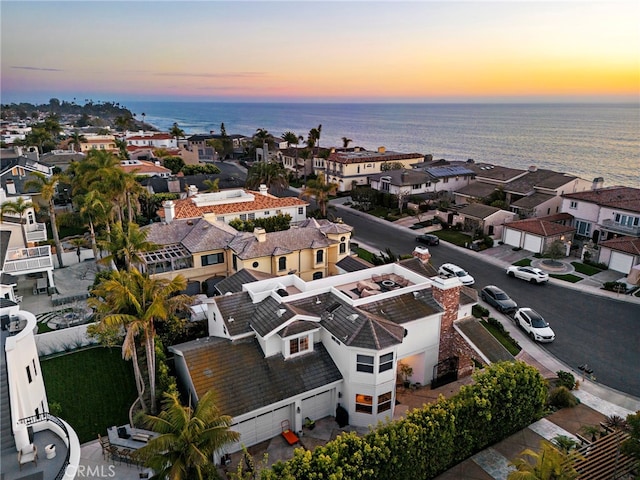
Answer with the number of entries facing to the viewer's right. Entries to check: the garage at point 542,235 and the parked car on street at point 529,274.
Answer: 0

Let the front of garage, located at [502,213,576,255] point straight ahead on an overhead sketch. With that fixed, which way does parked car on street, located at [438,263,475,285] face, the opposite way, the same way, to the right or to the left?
to the left

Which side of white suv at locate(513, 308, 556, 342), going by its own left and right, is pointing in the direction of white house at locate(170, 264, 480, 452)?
right

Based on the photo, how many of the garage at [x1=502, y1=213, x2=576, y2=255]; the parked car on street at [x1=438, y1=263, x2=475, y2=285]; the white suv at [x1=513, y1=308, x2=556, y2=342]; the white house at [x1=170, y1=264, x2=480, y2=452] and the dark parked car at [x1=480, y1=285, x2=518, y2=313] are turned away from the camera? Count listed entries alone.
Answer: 0

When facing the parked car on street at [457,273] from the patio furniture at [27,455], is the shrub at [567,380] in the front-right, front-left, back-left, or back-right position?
front-right

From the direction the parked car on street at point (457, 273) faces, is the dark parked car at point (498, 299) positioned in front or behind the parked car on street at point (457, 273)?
in front

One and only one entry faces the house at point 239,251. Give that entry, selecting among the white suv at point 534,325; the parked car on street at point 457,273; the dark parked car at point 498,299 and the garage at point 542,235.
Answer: the garage at point 542,235

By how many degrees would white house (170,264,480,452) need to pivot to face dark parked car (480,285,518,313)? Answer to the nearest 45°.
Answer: approximately 90° to its left

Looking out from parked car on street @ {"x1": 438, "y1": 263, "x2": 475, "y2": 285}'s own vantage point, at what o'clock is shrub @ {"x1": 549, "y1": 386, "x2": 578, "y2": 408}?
The shrub is roughly at 1 o'clock from the parked car on street.

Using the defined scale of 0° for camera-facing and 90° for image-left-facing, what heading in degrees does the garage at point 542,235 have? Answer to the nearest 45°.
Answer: approximately 45°

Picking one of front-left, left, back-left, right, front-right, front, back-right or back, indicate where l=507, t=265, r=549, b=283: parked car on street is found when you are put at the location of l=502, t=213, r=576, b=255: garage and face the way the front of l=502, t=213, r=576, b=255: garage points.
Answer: front-left

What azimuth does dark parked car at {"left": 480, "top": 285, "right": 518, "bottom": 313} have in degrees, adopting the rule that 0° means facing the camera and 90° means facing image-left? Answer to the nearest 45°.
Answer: approximately 315°

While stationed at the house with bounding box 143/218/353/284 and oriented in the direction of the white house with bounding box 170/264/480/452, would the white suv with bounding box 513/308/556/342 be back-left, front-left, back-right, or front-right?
front-left

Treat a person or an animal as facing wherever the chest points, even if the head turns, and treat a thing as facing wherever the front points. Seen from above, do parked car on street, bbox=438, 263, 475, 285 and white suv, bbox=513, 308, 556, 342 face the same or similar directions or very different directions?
same or similar directions

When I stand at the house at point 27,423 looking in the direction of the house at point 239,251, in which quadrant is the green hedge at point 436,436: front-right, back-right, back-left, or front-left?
front-right

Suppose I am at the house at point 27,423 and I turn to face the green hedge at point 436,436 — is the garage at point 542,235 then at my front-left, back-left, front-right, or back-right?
front-left

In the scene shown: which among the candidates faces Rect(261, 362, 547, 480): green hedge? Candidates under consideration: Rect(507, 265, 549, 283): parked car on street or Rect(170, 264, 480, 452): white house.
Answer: the white house

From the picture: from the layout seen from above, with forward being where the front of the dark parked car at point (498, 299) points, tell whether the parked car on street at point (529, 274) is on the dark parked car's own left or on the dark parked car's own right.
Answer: on the dark parked car's own left

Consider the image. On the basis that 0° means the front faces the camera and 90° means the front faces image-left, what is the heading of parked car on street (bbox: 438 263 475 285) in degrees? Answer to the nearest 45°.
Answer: approximately 315°
